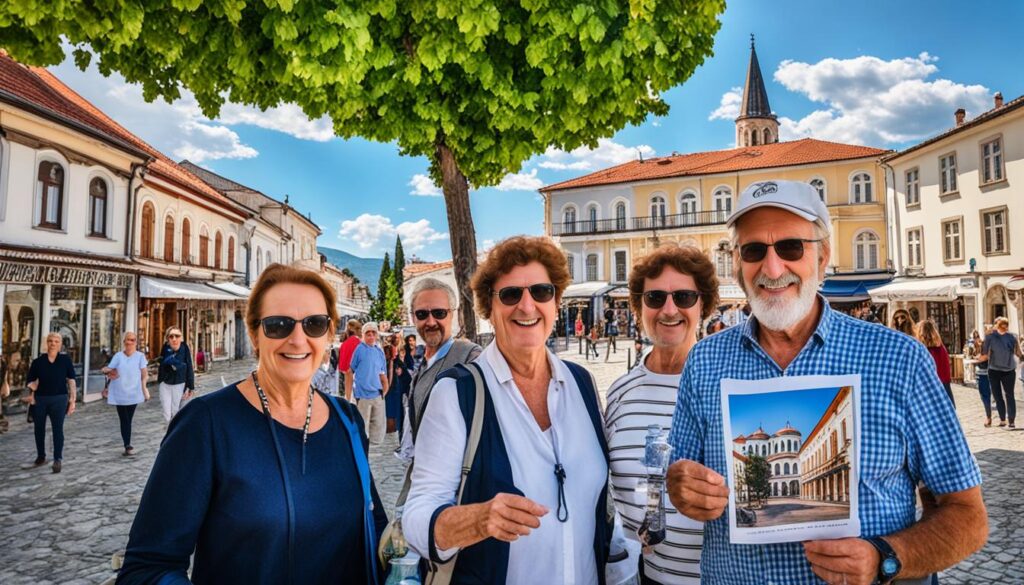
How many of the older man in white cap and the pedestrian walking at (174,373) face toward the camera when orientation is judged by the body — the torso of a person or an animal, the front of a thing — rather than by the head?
2

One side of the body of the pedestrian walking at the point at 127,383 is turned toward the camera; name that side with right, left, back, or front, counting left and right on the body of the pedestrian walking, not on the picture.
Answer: front

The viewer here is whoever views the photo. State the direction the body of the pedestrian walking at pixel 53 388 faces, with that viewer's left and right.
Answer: facing the viewer

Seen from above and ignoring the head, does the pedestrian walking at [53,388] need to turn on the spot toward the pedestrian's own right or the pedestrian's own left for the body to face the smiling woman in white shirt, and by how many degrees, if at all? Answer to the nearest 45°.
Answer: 0° — they already face them

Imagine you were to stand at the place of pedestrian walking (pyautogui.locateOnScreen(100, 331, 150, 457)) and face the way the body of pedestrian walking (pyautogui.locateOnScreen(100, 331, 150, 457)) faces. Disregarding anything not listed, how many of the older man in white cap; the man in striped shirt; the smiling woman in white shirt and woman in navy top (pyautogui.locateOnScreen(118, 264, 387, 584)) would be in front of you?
4

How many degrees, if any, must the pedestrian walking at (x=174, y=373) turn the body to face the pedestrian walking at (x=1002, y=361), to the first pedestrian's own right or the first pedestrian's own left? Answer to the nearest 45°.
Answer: approximately 45° to the first pedestrian's own left

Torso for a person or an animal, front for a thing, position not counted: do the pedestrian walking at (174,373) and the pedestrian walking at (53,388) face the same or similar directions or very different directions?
same or similar directions

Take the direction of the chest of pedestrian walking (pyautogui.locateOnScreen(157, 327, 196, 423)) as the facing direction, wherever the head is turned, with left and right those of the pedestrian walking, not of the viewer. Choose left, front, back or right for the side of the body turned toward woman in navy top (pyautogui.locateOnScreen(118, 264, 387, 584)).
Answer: front

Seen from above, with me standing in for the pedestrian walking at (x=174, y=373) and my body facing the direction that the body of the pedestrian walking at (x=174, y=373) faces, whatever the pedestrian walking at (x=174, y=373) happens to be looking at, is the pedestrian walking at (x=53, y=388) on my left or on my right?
on my right

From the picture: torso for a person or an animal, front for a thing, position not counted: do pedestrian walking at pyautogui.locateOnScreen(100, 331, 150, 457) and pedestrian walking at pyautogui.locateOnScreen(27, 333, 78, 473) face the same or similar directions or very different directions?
same or similar directions

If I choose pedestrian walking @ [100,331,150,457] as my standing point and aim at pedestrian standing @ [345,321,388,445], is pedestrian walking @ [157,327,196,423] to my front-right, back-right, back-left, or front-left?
front-left

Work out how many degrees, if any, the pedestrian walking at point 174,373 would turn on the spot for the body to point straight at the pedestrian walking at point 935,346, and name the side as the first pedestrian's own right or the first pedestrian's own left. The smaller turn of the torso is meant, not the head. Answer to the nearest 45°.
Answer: approximately 45° to the first pedestrian's own left

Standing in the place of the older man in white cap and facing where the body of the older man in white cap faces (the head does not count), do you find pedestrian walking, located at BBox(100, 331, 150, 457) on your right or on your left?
on your right
